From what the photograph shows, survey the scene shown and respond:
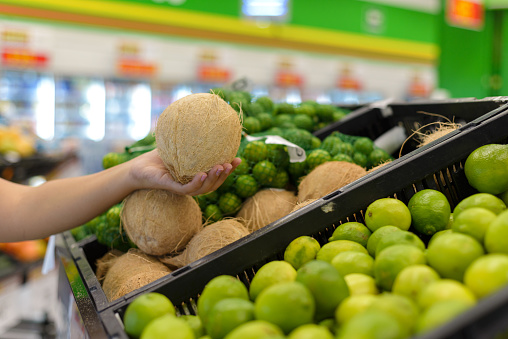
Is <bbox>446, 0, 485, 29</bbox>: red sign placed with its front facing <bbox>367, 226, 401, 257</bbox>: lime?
yes

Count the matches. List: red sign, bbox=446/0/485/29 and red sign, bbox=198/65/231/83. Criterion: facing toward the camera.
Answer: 2

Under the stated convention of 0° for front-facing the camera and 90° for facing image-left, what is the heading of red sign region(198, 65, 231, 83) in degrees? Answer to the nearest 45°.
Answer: approximately 0°

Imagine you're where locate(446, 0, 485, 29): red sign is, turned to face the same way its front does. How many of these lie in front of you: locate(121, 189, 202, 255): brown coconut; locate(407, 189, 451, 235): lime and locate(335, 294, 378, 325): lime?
3

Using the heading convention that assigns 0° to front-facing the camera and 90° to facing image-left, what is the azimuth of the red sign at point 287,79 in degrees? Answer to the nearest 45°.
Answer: approximately 0°

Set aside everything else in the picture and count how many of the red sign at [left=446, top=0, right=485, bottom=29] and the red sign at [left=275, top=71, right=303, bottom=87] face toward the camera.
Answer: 2

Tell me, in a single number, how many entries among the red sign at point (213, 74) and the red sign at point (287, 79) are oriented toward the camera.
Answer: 2
